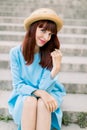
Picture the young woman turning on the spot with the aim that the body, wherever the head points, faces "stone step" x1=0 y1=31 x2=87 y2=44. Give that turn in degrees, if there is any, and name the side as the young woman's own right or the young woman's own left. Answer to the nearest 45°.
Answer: approximately 180°

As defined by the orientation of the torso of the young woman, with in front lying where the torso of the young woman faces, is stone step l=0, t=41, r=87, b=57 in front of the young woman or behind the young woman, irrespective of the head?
behind

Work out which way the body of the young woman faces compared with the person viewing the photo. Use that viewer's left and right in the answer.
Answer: facing the viewer

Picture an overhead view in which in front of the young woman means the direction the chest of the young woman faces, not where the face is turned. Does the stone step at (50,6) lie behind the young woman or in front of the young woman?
behind

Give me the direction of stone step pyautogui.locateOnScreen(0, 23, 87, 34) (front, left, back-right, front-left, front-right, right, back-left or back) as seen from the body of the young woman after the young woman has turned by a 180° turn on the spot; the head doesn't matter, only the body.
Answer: front
